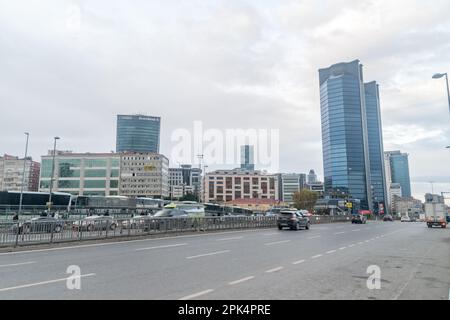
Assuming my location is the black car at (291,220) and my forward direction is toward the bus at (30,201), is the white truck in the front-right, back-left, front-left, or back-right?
back-right

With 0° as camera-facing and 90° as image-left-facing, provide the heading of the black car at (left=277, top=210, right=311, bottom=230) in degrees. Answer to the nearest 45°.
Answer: approximately 225°

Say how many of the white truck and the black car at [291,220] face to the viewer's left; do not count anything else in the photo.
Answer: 0

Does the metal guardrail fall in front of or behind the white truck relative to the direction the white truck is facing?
behind

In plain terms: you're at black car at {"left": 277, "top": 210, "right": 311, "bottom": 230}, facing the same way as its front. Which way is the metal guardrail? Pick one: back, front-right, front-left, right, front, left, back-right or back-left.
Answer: back

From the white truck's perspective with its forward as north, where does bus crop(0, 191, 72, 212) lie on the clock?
The bus is roughly at 8 o'clock from the white truck.

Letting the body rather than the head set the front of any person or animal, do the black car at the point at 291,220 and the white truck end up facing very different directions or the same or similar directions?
same or similar directions

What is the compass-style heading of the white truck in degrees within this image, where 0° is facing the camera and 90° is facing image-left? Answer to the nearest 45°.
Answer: approximately 180°

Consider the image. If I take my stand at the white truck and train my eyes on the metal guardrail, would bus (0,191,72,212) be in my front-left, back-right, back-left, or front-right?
front-right
